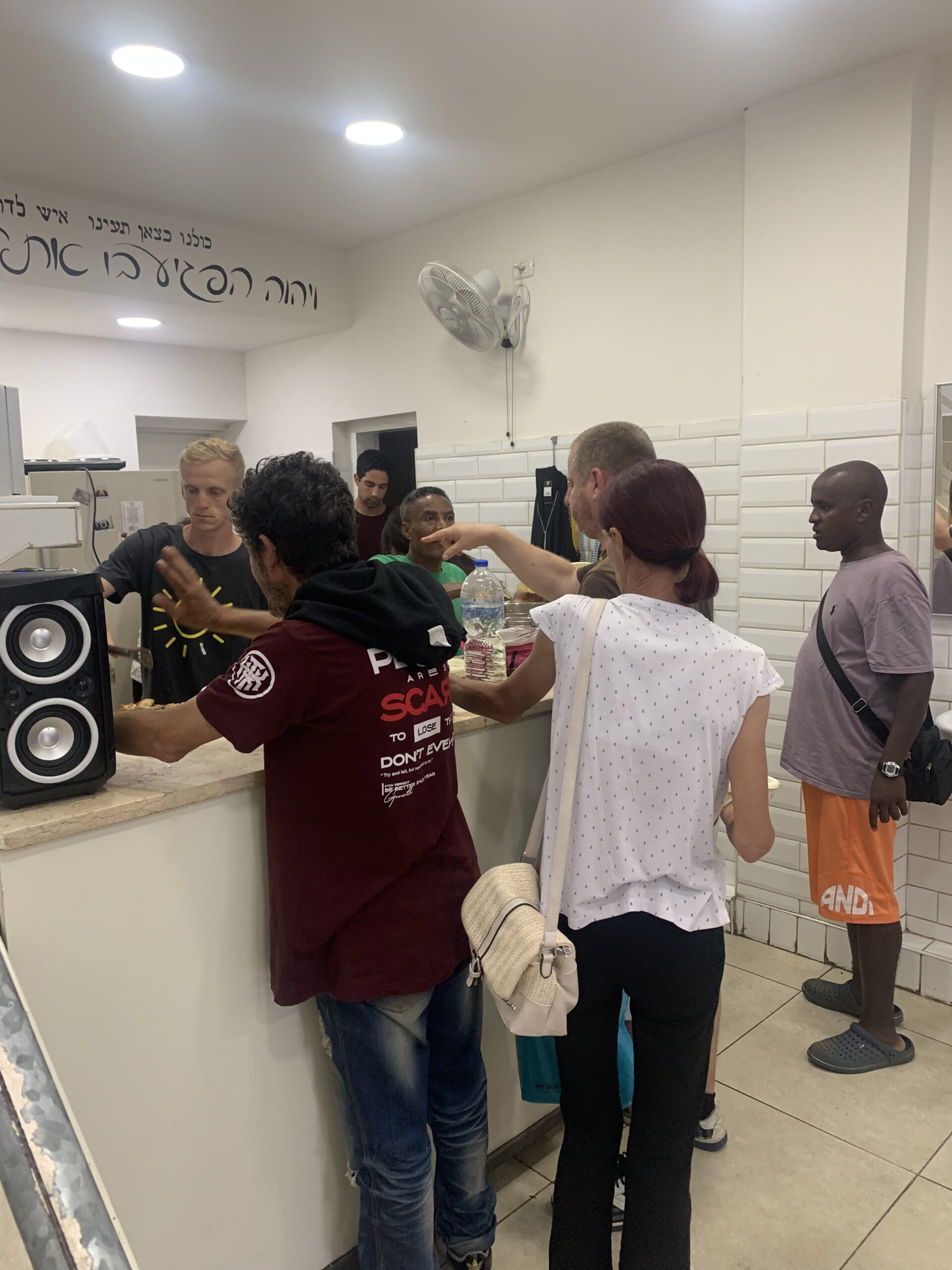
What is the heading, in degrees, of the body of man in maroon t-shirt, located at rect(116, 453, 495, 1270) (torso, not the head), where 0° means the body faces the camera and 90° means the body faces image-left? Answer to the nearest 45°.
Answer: approximately 135°

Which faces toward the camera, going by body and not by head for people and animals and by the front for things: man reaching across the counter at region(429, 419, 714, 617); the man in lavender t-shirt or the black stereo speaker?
the black stereo speaker

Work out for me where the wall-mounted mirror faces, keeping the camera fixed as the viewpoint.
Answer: facing the viewer and to the left of the viewer

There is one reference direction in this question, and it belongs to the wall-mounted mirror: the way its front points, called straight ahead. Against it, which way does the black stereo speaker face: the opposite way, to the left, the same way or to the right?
to the left

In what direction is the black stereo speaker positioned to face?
toward the camera

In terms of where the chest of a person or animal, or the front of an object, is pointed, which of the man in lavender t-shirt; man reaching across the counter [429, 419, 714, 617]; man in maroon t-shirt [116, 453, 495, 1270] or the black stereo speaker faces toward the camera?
the black stereo speaker

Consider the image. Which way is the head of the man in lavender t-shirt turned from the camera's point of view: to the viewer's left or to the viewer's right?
to the viewer's left

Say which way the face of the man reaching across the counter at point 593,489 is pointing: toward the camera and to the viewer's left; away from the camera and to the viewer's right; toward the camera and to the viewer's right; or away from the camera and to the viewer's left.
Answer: away from the camera and to the viewer's left

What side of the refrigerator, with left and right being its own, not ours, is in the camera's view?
front

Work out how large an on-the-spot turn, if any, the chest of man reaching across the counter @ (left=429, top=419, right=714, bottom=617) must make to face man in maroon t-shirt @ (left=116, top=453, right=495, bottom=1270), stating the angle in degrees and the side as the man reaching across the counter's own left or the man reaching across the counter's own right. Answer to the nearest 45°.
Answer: approximately 90° to the man reaching across the counter's own left

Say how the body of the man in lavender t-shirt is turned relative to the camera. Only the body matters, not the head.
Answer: to the viewer's left

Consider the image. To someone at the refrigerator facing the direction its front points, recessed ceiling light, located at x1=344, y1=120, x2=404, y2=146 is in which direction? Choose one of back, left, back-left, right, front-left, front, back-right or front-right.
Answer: front-left

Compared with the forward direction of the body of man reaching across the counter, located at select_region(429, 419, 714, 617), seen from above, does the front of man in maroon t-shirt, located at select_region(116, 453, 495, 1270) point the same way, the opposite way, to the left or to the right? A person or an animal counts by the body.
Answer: the same way

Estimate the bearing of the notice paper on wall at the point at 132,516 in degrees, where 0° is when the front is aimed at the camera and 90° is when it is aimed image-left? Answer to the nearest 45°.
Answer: approximately 0°

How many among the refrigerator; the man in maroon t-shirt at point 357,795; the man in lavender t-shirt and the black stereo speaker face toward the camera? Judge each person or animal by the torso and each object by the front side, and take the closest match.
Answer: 2
